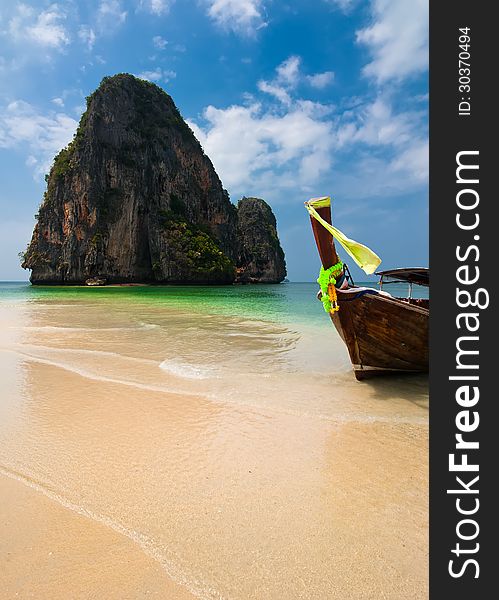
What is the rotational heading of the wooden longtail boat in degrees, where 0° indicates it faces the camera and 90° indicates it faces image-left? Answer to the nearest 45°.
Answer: approximately 45°
